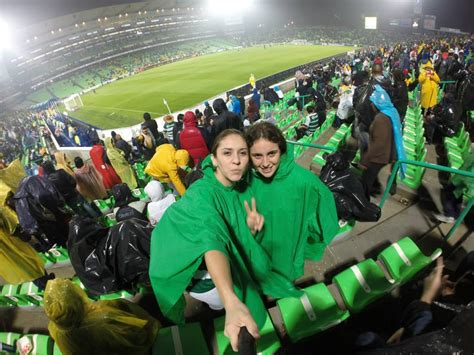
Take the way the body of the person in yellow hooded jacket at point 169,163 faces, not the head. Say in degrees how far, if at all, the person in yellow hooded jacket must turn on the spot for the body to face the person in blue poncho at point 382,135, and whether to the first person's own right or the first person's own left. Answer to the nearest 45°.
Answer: approximately 45° to the first person's own right

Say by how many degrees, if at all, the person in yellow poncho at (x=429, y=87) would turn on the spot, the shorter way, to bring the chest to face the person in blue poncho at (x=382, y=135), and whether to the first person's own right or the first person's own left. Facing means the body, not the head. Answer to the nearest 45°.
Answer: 0° — they already face them

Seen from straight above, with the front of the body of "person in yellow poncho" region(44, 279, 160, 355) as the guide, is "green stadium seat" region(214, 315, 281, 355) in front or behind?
behind

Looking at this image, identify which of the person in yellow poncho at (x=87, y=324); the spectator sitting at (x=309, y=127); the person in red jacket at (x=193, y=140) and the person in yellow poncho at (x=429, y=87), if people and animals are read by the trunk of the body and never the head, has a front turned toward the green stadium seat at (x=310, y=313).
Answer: the person in yellow poncho at (x=429, y=87)

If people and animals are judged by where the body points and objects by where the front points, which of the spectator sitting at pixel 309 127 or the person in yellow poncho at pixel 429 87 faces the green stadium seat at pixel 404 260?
the person in yellow poncho

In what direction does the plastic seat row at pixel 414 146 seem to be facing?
to the viewer's left

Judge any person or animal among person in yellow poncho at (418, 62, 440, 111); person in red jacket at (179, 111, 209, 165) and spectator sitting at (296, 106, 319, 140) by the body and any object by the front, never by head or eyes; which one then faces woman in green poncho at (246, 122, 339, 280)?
the person in yellow poncho

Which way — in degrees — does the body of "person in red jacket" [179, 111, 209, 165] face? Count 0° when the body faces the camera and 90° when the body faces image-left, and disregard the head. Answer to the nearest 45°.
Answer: approximately 180°

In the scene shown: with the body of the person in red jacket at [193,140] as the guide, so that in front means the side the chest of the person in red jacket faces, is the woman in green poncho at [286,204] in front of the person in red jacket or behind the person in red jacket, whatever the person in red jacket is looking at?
behind

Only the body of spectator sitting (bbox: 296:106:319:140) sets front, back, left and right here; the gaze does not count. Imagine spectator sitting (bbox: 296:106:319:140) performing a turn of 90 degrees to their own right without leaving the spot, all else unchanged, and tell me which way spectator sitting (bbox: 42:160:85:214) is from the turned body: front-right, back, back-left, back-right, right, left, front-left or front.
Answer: back

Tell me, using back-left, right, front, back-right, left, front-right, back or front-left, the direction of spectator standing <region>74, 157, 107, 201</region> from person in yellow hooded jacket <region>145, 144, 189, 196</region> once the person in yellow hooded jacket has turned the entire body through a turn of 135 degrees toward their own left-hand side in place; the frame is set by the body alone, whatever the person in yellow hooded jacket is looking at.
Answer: front
